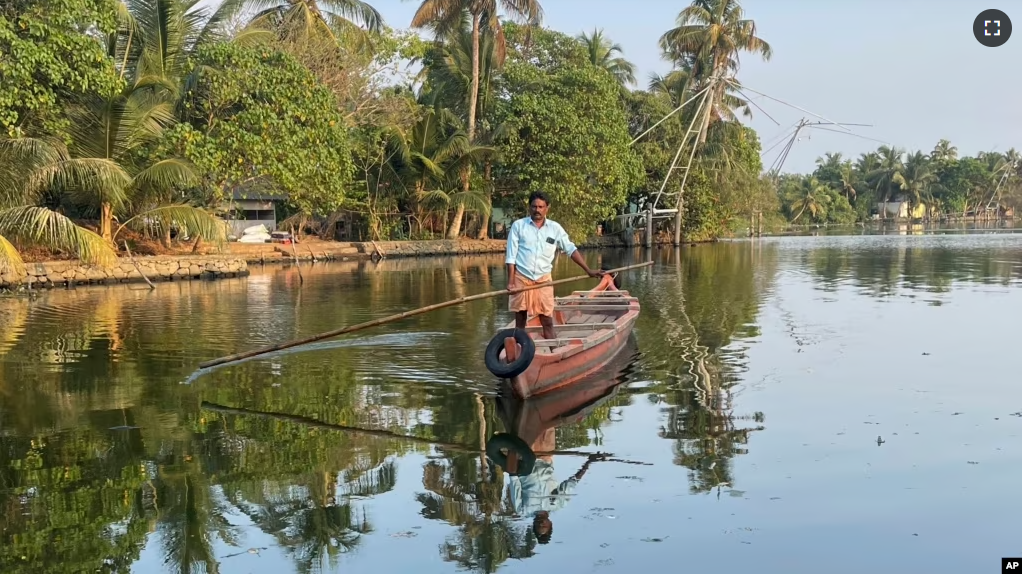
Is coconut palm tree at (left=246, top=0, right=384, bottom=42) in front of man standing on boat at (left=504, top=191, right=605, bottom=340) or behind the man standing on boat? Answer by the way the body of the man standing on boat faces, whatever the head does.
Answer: behind

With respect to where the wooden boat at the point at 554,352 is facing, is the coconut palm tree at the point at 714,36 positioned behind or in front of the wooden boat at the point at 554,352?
behind

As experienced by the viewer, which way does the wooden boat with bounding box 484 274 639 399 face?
facing the viewer and to the left of the viewer

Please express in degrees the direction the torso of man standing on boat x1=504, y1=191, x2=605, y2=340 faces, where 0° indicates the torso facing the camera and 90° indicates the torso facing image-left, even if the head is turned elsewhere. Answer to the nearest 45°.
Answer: approximately 0°

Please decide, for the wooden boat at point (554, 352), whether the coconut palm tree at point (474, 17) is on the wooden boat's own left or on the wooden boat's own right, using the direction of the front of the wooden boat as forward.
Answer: on the wooden boat's own right

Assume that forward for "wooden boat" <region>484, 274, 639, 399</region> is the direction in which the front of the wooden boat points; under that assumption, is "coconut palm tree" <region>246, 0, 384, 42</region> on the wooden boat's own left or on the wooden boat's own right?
on the wooden boat's own right

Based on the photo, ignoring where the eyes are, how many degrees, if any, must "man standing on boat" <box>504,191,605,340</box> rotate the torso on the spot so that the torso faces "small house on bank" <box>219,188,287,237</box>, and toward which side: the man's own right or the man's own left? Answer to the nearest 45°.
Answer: approximately 135° to the man's own right

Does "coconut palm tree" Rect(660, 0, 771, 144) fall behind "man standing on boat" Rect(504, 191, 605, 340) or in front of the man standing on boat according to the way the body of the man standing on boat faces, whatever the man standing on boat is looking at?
behind
